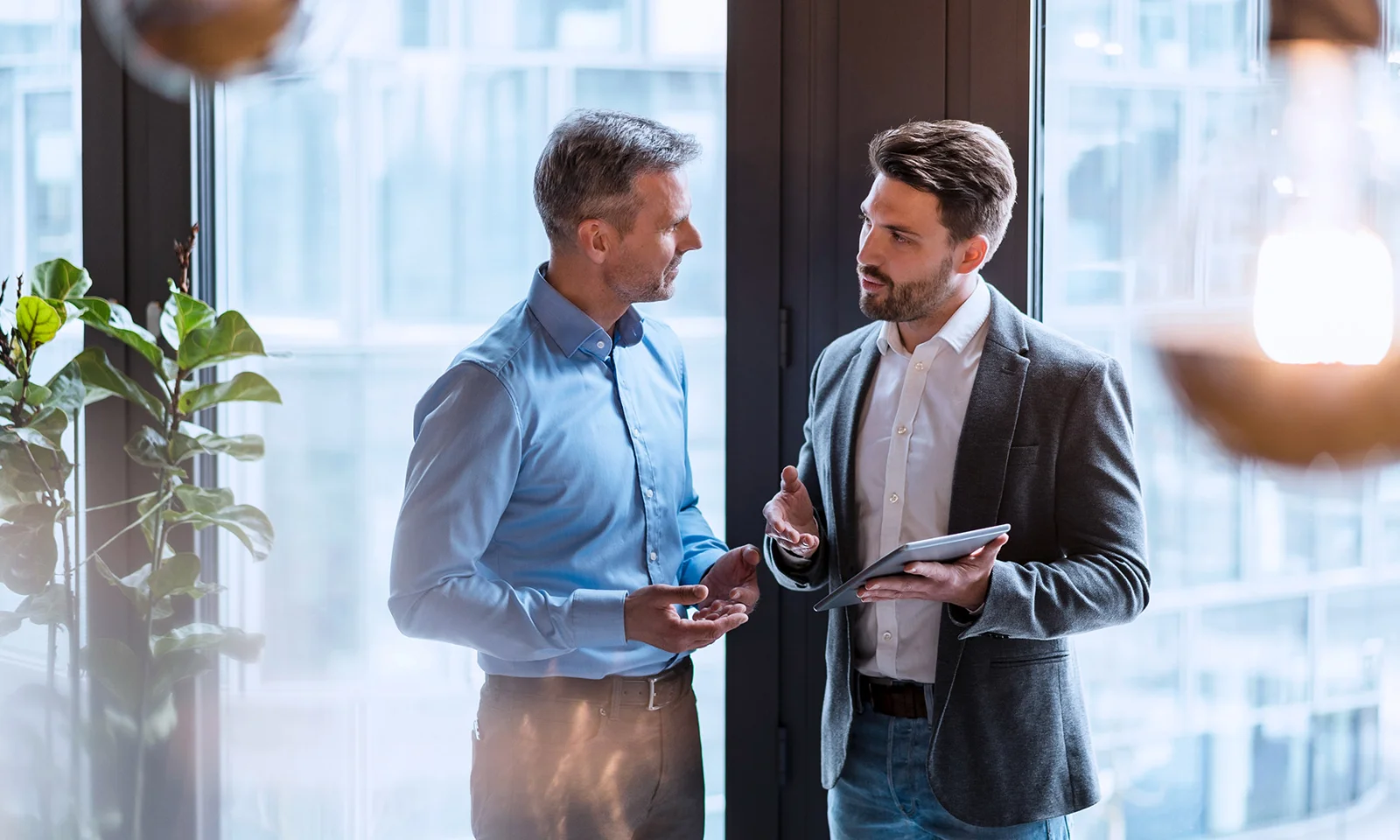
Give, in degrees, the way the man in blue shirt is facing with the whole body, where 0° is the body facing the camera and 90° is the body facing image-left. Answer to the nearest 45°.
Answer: approximately 315°

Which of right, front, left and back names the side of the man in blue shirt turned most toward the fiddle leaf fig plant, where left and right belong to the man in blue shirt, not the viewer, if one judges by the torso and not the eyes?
back

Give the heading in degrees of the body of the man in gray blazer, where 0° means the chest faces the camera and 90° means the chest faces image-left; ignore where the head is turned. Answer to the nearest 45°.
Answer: approximately 45°

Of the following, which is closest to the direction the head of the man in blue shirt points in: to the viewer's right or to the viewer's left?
to the viewer's right
